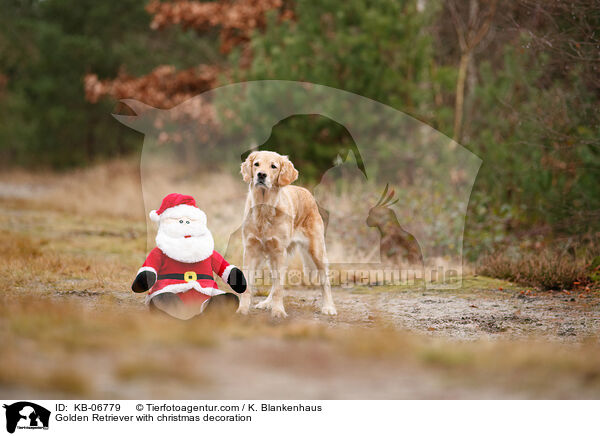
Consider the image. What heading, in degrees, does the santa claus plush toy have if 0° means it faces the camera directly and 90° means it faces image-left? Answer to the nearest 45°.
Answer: approximately 0°

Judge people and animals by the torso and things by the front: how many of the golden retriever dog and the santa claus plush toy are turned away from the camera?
0

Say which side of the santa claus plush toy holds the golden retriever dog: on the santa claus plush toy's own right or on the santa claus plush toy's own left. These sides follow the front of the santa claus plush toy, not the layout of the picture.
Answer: on the santa claus plush toy's own left

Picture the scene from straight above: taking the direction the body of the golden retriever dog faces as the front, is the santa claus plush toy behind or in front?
in front
